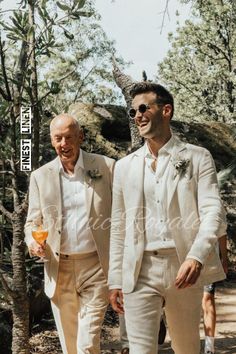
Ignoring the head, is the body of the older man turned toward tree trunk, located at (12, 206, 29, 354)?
no

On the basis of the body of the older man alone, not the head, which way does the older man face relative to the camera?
toward the camera
